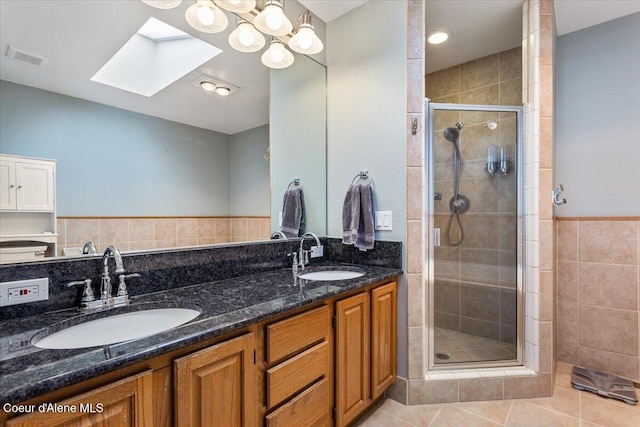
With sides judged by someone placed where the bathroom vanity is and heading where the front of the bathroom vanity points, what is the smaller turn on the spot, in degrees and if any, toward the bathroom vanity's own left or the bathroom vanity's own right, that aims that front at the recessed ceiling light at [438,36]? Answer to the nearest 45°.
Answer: approximately 90° to the bathroom vanity's own left

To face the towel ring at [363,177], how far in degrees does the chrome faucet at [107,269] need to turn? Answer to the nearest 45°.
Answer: approximately 45° to its left

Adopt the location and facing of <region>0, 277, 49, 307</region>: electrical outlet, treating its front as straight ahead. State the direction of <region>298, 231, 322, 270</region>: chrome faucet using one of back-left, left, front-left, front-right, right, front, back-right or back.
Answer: front-left

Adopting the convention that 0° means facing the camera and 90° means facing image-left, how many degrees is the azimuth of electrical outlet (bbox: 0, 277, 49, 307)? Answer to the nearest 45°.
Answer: approximately 315°

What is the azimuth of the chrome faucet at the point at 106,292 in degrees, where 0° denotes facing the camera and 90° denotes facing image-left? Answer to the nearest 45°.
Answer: approximately 315°

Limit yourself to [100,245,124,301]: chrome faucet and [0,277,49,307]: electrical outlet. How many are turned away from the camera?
0

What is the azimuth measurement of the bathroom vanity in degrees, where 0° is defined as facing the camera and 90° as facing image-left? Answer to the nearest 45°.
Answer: approximately 315°
